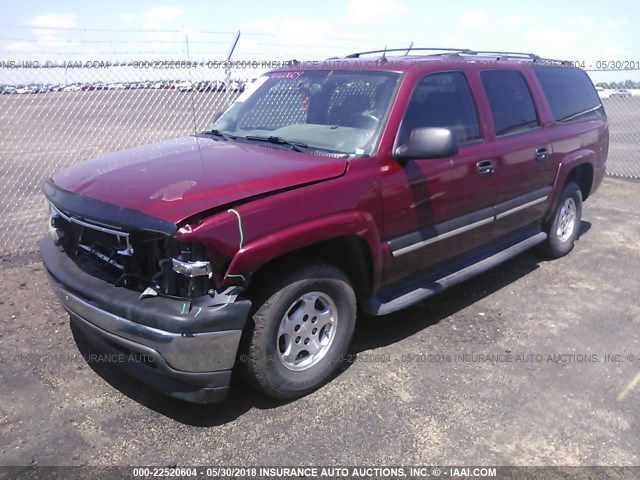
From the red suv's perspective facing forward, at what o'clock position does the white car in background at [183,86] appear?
The white car in background is roughly at 4 o'clock from the red suv.

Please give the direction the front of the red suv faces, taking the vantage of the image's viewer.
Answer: facing the viewer and to the left of the viewer
